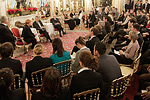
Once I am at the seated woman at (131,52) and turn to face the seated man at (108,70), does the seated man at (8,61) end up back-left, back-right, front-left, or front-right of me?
front-right

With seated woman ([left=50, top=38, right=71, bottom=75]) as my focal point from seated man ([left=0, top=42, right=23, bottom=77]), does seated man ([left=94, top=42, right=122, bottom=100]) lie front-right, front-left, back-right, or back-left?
front-right

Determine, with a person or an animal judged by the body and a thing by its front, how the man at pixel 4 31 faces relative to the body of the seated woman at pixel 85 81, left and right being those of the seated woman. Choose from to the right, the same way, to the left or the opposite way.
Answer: to the right

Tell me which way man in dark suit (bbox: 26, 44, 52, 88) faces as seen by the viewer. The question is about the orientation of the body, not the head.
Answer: away from the camera

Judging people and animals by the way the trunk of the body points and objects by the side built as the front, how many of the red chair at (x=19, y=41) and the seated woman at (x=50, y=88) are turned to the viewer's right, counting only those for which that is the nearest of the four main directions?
1

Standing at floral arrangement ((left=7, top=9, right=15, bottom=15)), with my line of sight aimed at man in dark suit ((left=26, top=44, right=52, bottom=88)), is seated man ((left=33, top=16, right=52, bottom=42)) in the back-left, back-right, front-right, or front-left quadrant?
front-left

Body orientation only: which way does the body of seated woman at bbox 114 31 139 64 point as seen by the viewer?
to the viewer's left

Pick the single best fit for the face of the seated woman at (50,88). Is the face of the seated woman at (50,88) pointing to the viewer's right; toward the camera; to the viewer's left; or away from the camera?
away from the camera

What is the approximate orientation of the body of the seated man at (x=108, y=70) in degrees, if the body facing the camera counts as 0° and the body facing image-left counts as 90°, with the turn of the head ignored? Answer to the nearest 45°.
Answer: approximately 135°

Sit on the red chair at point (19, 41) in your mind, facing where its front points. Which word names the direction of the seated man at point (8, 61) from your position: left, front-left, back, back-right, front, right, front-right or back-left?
right

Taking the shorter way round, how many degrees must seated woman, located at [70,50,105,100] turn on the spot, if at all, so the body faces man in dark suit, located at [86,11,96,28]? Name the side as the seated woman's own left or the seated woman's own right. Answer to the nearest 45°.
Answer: approximately 45° to the seated woman's own right

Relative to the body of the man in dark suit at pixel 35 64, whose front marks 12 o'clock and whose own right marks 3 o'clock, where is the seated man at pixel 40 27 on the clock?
The seated man is roughly at 12 o'clock from the man in dark suit.

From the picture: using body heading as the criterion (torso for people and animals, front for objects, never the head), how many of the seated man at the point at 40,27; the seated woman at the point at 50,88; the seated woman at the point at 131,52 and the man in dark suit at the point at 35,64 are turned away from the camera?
2

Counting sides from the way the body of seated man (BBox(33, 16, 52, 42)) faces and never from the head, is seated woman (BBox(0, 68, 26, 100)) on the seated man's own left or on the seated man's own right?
on the seated man's own right

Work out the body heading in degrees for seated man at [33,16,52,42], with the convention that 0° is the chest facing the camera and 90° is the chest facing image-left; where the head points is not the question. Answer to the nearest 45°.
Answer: approximately 315°

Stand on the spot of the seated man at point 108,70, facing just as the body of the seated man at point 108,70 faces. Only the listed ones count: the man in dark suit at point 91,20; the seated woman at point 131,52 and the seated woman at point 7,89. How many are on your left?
1
